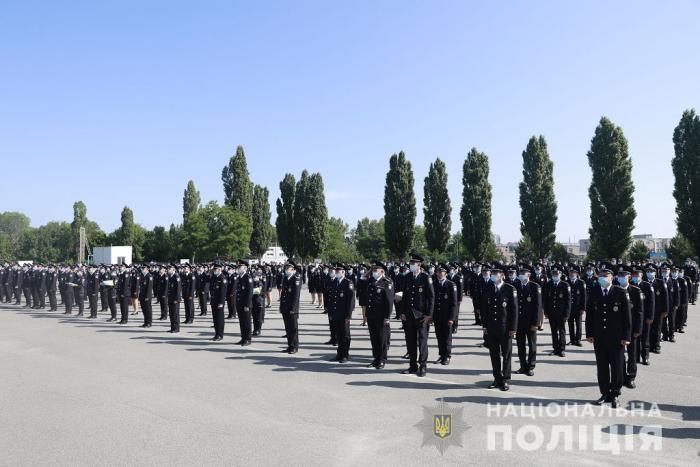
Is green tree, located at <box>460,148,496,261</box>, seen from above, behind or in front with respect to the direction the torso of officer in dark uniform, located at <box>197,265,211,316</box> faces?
behind

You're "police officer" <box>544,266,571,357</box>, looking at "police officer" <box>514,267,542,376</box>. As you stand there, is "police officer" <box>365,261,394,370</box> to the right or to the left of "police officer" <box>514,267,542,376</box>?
right

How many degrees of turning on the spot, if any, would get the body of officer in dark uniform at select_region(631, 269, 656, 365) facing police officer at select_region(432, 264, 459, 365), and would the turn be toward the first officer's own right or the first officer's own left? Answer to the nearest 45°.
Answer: approximately 45° to the first officer's own right

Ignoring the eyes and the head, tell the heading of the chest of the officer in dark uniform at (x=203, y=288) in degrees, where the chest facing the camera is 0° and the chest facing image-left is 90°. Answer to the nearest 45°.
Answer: approximately 45°

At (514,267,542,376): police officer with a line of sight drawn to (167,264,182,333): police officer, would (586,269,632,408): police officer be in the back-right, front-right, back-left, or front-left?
back-left
